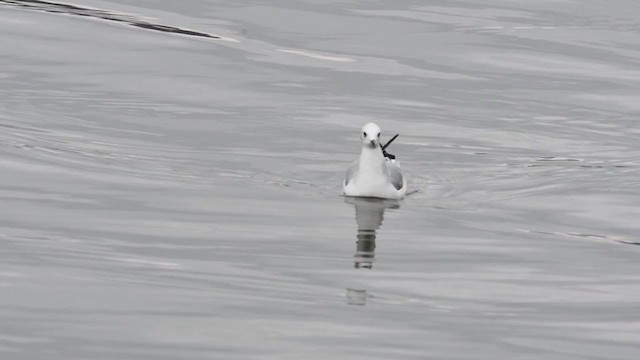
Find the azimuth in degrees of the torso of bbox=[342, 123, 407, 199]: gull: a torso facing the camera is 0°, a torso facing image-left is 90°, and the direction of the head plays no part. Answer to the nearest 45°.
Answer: approximately 0°
